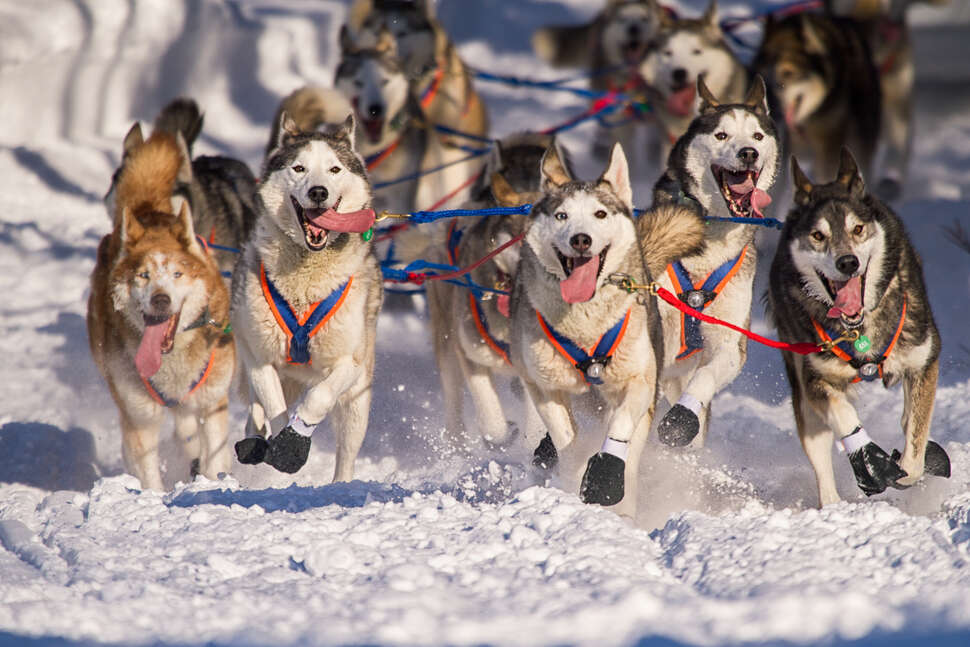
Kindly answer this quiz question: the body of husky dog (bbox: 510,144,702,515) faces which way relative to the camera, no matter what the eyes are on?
toward the camera

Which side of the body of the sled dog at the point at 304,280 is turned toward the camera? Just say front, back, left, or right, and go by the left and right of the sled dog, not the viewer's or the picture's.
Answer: front

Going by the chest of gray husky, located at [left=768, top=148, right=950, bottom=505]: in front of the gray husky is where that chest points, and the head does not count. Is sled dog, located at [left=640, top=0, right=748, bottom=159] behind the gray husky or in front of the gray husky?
behind

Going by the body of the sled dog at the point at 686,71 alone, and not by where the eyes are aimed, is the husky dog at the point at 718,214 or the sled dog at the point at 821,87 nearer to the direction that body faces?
the husky dog

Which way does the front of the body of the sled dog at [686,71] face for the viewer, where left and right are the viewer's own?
facing the viewer

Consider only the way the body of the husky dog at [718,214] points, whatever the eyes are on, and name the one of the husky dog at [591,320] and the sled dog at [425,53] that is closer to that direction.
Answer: the husky dog
